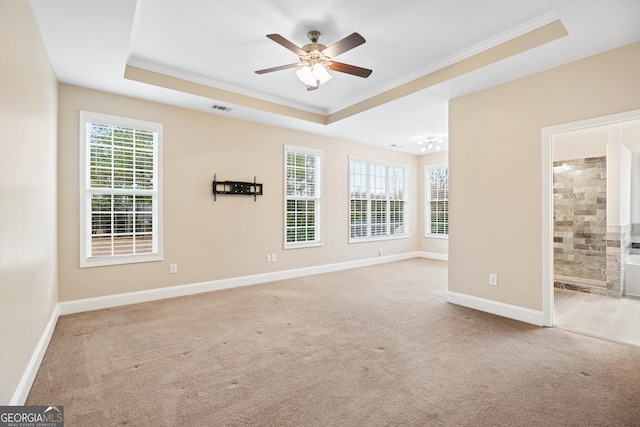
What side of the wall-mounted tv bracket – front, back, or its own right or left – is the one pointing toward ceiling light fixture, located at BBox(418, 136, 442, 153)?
left

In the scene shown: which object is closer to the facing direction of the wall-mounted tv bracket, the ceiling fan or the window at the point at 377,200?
the ceiling fan

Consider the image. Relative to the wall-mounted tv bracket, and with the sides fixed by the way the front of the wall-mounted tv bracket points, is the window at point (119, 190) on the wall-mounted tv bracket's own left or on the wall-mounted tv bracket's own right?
on the wall-mounted tv bracket's own right

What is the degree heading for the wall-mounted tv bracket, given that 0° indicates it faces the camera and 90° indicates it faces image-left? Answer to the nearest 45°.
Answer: approximately 0°

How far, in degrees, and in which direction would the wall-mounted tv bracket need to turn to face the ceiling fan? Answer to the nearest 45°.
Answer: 0° — it already faces it

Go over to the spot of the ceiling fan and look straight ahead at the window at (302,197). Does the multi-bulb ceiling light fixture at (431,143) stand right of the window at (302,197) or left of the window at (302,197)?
right

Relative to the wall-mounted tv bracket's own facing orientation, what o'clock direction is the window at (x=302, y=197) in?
The window is roughly at 8 o'clock from the wall-mounted tv bracket.

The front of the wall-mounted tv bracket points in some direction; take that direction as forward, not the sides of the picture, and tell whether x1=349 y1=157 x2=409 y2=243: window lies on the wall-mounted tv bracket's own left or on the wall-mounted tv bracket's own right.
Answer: on the wall-mounted tv bracket's own left
